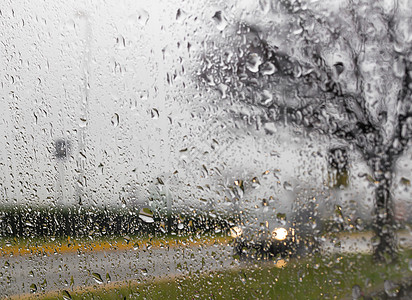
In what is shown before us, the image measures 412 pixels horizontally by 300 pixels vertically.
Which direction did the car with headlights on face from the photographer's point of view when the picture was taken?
facing the viewer and to the left of the viewer
